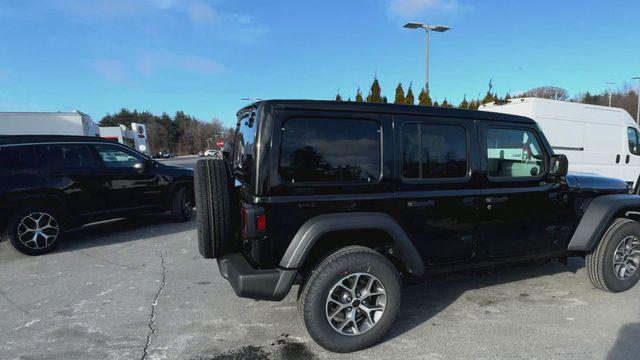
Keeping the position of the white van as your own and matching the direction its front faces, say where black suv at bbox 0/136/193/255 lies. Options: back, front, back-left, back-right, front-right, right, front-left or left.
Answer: back

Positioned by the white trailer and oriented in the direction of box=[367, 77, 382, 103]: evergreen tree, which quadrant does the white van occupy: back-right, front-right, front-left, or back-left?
front-right

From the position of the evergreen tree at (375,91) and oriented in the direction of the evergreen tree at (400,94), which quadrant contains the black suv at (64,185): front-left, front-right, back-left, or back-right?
back-right

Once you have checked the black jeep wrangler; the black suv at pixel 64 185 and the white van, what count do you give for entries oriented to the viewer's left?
0

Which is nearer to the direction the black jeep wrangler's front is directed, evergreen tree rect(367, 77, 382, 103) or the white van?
the white van

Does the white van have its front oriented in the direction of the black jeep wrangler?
no

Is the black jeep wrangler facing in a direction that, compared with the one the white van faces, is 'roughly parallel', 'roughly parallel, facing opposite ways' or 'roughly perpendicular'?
roughly parallel

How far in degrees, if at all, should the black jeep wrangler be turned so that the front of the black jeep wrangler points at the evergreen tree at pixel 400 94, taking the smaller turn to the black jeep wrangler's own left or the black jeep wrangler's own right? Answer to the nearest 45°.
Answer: approximately 45° to the black jeep wrangler's own left

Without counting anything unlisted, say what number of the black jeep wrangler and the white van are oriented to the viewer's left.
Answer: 0

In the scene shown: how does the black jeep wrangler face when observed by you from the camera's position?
facing away from the viewer and to the right of the viewer

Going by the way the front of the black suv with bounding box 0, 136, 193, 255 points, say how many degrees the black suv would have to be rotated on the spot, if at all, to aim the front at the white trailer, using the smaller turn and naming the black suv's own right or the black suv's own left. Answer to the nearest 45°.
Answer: approximately 45° to the black suv's own left

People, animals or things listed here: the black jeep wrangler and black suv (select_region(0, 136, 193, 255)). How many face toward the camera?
0

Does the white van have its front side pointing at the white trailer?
no

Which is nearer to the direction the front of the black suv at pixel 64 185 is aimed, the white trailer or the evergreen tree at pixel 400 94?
the evergreen tree

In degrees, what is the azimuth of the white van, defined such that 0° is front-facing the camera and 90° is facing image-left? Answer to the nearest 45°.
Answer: approximately 225°

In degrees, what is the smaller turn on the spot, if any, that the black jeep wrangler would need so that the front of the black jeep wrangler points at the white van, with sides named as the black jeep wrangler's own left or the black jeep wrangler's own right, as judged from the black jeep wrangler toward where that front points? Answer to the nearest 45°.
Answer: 0° — it already faces it

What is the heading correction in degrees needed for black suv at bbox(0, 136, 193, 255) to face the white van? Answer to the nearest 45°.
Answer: approximately 45° to its right

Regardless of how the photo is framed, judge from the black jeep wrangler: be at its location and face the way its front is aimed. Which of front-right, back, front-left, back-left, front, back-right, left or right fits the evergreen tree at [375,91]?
front-left

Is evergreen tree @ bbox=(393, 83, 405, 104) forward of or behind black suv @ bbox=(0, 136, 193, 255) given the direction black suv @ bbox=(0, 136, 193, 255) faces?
forward

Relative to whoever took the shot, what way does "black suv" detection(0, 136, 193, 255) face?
facing away from the viewer and to the right of the viewer
